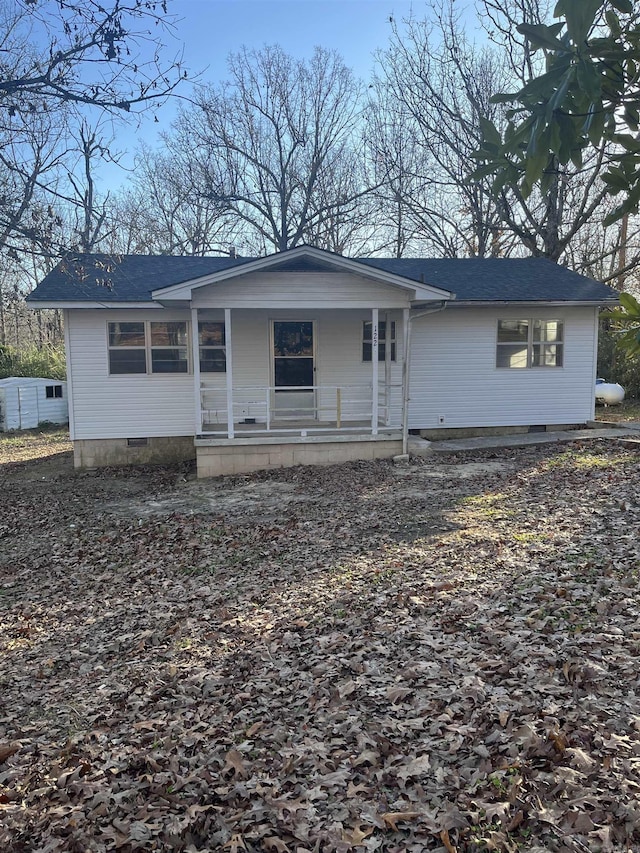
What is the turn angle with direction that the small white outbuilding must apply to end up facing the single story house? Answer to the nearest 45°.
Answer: approximately 45° to its left

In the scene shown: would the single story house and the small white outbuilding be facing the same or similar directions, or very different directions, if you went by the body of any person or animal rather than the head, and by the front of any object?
same or similar directions

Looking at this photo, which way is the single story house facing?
toward the camera

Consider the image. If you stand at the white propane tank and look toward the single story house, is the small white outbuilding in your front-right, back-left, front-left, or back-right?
front-right

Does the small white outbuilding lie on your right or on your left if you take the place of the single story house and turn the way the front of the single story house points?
on your right

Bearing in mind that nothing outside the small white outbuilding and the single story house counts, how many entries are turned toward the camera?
2

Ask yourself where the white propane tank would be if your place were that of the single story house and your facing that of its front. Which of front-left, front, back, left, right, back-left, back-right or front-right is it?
back-left

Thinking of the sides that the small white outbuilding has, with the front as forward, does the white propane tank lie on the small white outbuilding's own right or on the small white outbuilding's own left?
on the small white outbuilding's own left

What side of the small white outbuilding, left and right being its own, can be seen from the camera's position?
front
